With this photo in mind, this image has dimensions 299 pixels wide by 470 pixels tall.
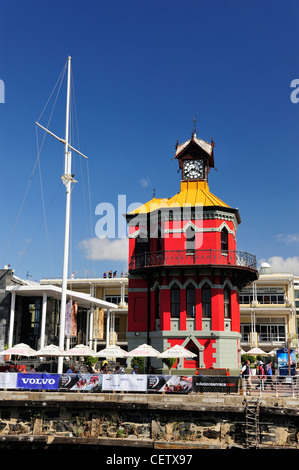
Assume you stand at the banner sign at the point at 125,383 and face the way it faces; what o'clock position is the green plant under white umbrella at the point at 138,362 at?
The green plant under white umbrella is roughly at 6 o'clock from the banner sign.

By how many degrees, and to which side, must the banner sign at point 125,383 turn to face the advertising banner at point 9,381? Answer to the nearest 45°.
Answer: approximately 90° to its right

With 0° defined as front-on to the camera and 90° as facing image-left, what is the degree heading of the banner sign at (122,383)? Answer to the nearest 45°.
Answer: approximately 0°

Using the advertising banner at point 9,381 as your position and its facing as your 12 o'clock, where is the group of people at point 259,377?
The group of people is roughly at 9 o'clock from the advertising banner.

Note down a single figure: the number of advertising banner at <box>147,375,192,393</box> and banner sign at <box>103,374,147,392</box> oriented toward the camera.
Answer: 2

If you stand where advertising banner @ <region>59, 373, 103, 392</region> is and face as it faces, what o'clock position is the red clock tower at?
The red clock tower is roughly at 7 o'clock from the advertising banner.

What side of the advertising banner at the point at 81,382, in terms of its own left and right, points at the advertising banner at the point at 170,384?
left

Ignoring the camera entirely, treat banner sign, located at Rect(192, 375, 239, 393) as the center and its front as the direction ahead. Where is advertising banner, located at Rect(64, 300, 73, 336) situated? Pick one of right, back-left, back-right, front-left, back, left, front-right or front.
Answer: back-right

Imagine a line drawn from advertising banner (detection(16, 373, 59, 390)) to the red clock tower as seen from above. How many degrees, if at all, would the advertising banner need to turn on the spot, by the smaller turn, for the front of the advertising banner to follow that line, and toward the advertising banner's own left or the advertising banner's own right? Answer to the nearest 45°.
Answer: approximately 135° to the advertising banner's own left

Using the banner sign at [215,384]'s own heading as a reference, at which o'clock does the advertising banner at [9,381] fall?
The advertising banner is roughly at 3 o'clock from the banner sign.
